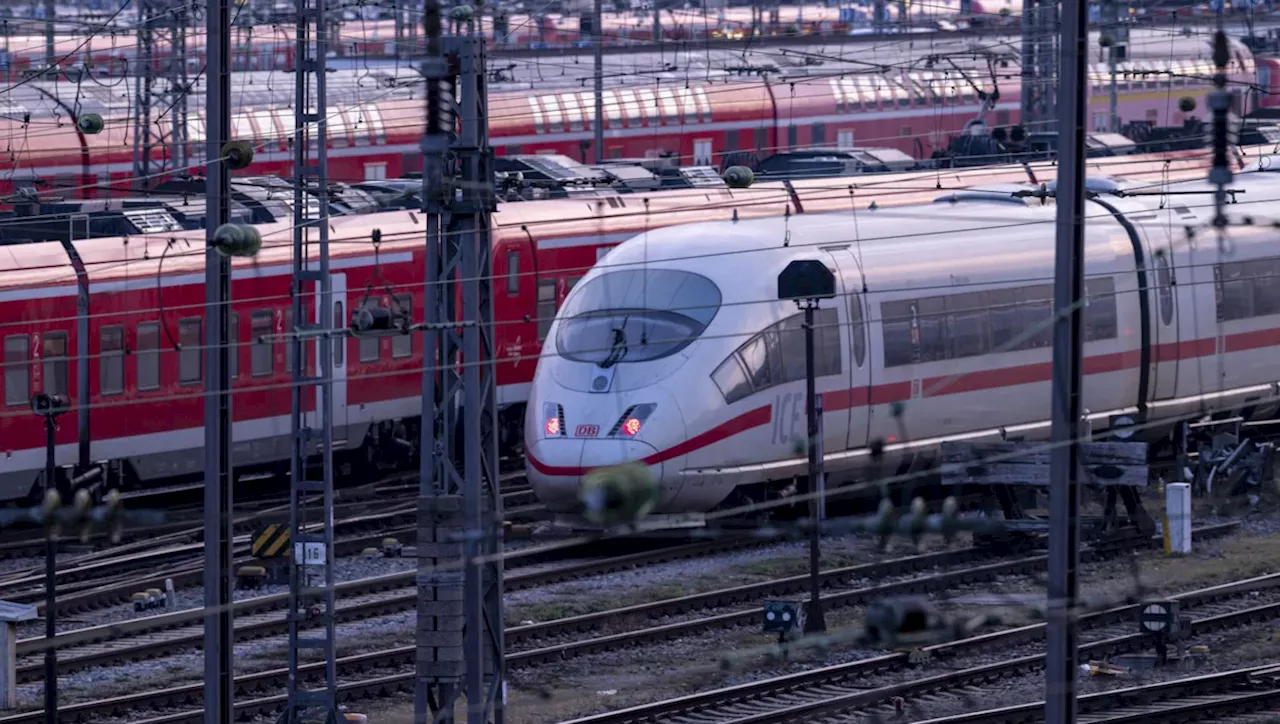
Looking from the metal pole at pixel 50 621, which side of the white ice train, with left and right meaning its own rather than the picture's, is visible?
front

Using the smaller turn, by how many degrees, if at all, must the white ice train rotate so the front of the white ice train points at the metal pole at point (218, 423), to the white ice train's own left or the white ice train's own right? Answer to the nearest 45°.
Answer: approximately 45° to the white ice train's own left

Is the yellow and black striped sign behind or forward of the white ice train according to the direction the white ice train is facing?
forward

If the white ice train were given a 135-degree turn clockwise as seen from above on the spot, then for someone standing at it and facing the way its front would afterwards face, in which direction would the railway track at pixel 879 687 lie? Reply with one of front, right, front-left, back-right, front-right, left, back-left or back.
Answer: back

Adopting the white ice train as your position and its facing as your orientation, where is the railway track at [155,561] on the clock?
The railway track is roughly at 1 o'clock from the white ice train.

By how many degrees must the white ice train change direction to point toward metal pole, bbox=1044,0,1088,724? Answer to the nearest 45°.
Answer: approximately 45° to its left

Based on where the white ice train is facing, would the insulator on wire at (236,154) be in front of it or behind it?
in front

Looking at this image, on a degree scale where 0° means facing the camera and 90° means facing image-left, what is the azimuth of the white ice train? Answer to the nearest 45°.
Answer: approximately 45°

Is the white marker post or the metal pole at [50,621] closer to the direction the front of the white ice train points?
the metal pole

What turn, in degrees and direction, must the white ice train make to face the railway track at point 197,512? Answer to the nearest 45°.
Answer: approximately 45° to its right

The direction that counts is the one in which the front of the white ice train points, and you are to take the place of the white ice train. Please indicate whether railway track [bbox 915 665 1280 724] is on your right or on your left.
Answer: on your left
